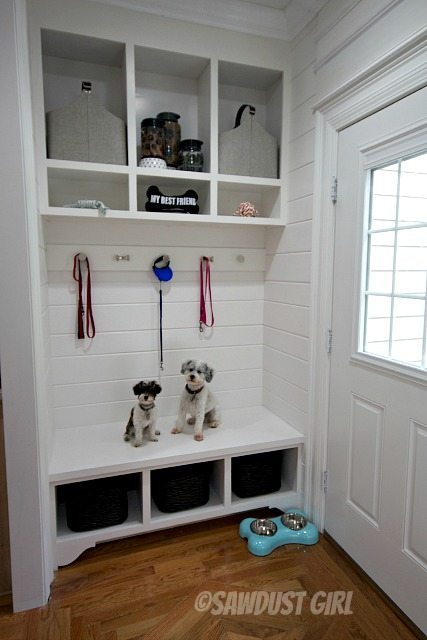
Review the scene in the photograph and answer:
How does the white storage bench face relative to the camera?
toward the camera

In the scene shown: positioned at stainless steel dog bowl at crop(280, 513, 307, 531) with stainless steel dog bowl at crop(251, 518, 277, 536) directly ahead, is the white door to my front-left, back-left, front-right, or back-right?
back-left

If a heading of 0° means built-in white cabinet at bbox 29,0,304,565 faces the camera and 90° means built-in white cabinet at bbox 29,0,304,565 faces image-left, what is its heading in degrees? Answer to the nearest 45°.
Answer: approximately 315°

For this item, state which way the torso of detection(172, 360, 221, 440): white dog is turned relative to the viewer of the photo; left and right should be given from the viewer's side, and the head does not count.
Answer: facing the viewer and to the left of the viewer

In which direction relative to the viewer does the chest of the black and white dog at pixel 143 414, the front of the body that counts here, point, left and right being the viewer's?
facing the viewer and to the right of the viewer
